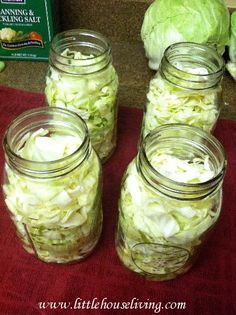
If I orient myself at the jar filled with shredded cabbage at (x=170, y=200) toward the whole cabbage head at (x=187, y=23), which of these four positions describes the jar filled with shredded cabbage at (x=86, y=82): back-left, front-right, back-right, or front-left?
front-left

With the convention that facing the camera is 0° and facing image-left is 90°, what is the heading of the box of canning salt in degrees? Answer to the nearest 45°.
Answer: approximately 0°

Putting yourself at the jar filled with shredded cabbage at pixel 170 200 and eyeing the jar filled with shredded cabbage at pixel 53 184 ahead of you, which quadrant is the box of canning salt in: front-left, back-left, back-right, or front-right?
front-right

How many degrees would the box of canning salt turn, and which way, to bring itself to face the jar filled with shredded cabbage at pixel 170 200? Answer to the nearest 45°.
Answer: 0° — it already faces it
